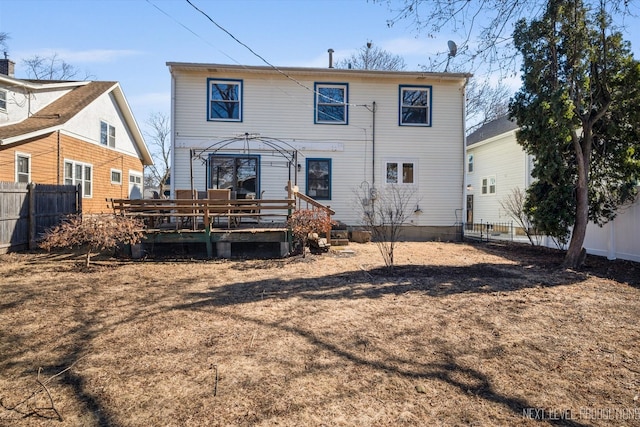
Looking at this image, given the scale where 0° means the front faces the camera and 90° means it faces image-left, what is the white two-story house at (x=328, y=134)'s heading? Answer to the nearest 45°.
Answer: approximately 180°

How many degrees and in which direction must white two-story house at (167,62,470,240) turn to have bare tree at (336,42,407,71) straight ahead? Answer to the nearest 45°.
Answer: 0° — it already faces it

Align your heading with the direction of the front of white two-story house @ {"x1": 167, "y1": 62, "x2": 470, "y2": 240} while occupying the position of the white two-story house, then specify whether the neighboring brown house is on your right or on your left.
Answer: on your left

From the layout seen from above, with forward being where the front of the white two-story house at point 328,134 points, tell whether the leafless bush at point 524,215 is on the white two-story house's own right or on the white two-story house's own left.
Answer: on the white two-story house's own right

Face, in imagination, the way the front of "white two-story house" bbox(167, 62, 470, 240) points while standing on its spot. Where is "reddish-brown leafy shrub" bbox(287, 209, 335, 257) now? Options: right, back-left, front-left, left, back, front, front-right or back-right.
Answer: back

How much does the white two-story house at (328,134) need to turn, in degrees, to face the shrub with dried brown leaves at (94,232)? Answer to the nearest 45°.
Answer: approximately 135° to its left

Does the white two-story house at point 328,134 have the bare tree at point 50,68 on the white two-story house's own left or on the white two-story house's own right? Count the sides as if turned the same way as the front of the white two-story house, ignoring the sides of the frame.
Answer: on the white two-story house's own left

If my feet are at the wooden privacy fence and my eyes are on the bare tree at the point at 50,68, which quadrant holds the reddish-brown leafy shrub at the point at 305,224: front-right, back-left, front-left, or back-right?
back-right
